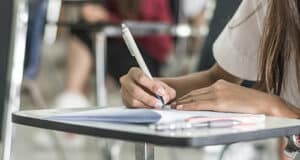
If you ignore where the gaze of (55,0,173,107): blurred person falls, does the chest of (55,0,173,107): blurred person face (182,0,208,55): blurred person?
no

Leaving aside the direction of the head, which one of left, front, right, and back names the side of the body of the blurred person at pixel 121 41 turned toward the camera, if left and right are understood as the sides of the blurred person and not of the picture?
left

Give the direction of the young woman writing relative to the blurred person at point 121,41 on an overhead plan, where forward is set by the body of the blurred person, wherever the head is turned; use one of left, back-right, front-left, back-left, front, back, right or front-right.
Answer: left

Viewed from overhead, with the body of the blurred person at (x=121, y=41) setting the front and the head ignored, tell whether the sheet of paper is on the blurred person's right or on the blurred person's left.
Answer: on the blurred person's left
